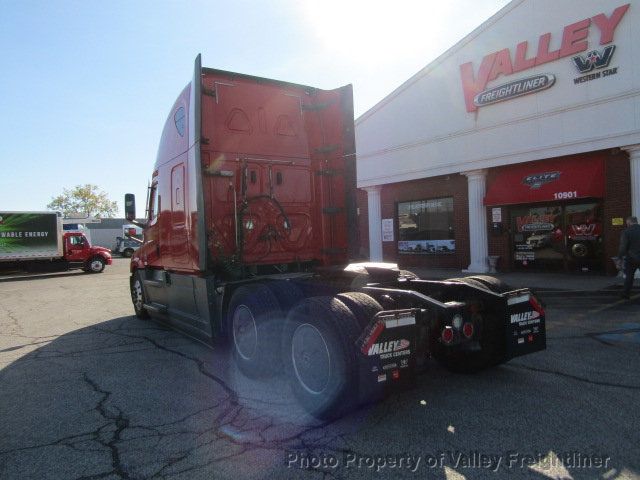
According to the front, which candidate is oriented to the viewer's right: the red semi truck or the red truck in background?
the red truck in background

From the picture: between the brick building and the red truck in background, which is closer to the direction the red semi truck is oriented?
the red truck in background

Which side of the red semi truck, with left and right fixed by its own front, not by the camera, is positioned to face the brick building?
right

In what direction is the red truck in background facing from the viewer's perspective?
to the viewer's right

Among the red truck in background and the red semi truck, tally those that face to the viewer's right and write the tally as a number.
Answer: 1

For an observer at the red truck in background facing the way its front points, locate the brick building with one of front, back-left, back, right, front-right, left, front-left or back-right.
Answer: front-right

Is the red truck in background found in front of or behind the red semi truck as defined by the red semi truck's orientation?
in front

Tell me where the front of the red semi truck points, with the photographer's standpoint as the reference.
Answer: facing away from the viewer and to the left of the viewer

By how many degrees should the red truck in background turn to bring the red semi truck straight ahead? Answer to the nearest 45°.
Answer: approximately 90° to its right

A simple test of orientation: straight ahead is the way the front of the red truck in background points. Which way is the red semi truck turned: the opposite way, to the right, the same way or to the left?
to the left
